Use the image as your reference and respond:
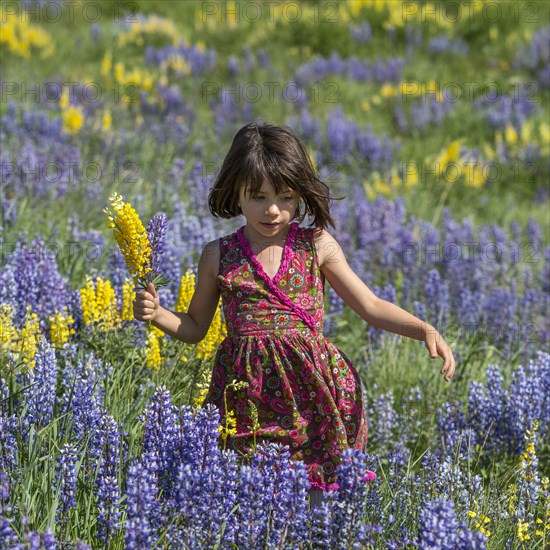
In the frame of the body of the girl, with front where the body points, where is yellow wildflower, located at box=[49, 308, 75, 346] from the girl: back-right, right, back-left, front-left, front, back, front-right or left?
back-right

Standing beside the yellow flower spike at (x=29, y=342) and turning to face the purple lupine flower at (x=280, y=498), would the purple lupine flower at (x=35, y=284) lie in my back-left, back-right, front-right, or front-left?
back-left

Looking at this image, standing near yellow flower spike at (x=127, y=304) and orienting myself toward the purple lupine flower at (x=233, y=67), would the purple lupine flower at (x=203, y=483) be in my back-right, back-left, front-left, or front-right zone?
back-right

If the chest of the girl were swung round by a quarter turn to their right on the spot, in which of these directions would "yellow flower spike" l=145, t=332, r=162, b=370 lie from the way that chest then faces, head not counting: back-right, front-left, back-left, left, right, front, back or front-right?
front-right

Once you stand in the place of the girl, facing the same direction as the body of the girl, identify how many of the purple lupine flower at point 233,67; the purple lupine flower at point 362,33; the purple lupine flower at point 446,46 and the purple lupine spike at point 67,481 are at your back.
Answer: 3

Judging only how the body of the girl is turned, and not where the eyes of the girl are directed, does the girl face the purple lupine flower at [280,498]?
yes

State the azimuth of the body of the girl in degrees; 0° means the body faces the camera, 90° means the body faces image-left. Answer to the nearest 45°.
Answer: approximately 0°

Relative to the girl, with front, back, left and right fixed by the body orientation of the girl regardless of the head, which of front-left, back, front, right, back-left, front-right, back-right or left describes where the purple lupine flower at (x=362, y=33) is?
back
